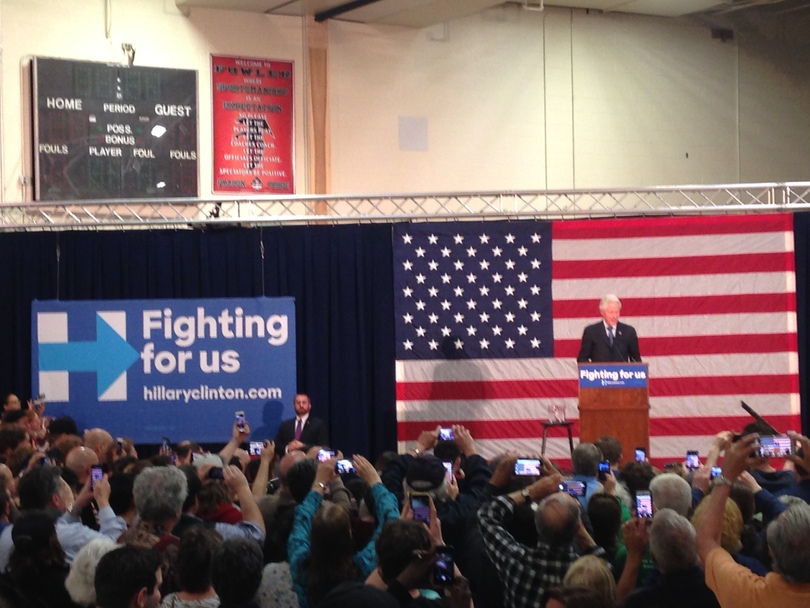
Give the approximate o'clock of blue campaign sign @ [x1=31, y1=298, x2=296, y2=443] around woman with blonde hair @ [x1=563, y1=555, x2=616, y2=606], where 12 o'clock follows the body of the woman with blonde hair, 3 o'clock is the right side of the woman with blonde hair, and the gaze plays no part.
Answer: The blue campaign sign is roughly at 11 o'clock from the woman with blonde hair.

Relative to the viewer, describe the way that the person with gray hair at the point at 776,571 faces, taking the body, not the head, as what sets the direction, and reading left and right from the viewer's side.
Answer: facing away from the viewer

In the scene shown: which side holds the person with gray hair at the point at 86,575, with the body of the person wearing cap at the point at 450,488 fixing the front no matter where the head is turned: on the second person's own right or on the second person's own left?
on the second person's own left

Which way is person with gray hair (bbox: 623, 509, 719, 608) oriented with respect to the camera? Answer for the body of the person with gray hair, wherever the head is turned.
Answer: away from the camera

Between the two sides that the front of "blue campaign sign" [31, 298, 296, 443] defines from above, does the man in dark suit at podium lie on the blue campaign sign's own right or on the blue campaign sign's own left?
on the blue campaign sign's own left

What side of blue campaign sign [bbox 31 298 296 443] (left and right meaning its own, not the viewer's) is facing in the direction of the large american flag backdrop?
left

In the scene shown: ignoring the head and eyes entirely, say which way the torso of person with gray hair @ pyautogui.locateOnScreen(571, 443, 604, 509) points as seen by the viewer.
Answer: away from the camera

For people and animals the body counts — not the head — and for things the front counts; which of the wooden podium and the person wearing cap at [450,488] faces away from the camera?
the person wearing cap

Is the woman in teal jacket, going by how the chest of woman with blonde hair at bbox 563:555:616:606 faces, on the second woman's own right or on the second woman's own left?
on the second woman's own left

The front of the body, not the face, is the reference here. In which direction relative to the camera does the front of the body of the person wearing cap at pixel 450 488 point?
away from the camera
